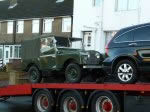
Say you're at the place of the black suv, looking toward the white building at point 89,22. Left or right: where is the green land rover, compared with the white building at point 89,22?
left

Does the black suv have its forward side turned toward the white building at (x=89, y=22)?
no

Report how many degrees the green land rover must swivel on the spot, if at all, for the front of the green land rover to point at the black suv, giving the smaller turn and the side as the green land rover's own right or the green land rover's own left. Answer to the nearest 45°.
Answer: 0° — it already faces it

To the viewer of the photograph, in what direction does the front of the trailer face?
facing the viewer and to the right of the viewer

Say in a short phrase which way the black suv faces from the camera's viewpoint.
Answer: facing to the right of the viewer

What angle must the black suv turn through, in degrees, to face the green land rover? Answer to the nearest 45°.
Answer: approximately 135° to its left

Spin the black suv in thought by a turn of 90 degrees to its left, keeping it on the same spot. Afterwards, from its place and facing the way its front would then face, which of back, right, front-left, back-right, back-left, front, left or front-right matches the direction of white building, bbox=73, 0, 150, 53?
front

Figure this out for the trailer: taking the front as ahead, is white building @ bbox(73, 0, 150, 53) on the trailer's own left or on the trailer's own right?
on the trailer's own left
